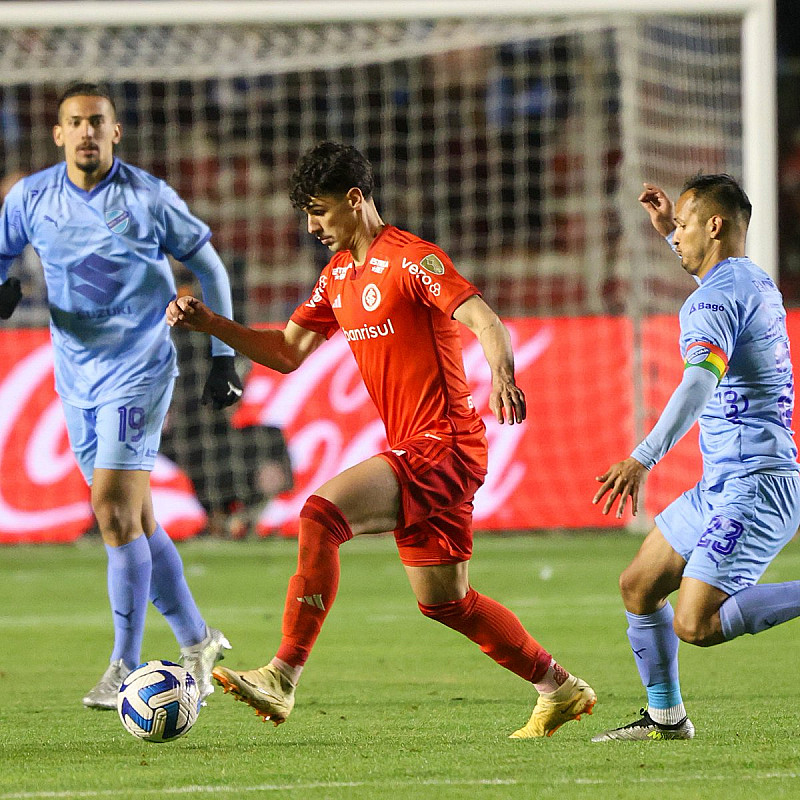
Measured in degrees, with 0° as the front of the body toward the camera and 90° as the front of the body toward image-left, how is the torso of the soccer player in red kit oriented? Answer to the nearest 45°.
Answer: approximately 45°

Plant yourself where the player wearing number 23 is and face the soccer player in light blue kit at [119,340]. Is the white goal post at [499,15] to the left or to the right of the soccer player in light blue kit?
right

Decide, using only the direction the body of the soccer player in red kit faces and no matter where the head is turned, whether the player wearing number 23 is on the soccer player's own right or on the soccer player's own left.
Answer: on the soccer player's own left

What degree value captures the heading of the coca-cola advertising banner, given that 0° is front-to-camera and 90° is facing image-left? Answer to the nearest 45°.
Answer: approximately 0°

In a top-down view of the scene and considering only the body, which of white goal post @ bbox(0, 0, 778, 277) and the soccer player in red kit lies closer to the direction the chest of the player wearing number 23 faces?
the soccer player in red kit

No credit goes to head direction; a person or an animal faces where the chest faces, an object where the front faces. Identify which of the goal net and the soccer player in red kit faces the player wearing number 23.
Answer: the goal net

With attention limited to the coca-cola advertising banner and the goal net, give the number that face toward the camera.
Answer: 2

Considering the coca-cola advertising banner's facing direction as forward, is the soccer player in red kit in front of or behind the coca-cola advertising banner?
in front

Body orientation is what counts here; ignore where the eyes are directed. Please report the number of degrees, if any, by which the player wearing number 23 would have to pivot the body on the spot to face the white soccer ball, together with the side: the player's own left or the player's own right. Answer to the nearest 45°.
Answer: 0° — they already face it

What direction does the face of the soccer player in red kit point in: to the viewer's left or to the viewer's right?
to the viewer's left

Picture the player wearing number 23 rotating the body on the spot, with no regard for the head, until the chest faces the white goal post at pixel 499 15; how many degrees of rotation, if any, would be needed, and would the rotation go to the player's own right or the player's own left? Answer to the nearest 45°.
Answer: approximately 90° to the player's own right

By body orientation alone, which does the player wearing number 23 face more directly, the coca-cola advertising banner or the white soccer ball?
the white soccer ball

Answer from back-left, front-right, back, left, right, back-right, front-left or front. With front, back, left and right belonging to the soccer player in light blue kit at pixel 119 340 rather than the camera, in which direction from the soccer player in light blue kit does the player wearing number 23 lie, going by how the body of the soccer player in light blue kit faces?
front-left

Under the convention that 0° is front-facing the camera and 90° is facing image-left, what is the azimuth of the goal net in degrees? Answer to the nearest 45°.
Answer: approximately 0°

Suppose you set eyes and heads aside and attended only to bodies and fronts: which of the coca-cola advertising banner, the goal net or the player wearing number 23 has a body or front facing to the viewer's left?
the player wearing number 23

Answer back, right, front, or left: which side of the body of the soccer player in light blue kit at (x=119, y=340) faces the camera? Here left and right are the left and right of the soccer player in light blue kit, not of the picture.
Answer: front

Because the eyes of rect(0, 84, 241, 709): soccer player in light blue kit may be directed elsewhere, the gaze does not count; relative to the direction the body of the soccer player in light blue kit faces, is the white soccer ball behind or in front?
in front
